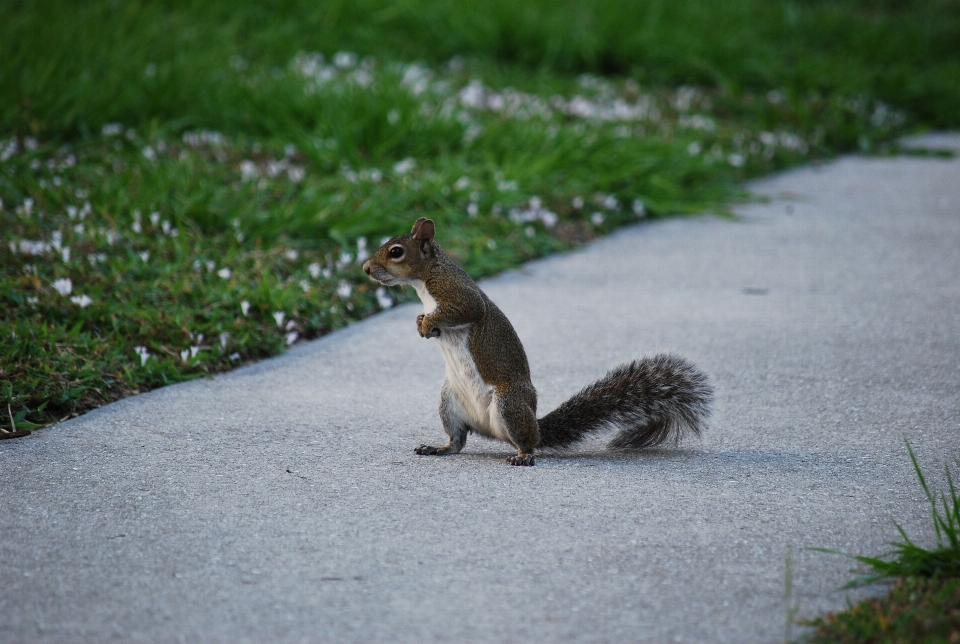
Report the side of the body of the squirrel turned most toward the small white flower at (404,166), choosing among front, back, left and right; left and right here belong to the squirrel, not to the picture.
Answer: right

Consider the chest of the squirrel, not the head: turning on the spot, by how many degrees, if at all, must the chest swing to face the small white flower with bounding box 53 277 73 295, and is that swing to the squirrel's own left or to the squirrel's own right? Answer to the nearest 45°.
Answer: approximately 45° to the squirrel's own right

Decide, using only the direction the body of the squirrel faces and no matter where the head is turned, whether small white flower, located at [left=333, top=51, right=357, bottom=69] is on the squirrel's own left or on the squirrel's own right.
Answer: on the squirrel's own right

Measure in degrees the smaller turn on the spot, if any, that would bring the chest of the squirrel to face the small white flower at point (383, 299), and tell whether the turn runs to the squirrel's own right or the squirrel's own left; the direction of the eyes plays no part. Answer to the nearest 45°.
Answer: approximately 90° to the squirrel's own right

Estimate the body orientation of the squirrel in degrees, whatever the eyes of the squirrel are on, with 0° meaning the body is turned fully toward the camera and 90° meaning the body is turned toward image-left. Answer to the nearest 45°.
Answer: approximately 90°

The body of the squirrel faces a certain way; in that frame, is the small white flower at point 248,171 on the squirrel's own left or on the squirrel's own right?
on the squirrel's own right

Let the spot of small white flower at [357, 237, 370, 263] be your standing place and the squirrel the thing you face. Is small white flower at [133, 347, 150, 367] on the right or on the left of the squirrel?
right

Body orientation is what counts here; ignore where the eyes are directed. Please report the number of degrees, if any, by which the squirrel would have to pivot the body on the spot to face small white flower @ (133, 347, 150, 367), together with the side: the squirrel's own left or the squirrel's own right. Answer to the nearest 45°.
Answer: approximately 45° to the squirrel's own right

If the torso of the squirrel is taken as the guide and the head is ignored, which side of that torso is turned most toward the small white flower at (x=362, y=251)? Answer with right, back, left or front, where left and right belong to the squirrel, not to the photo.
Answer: right

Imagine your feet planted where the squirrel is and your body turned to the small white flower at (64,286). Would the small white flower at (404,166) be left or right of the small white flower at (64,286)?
right
